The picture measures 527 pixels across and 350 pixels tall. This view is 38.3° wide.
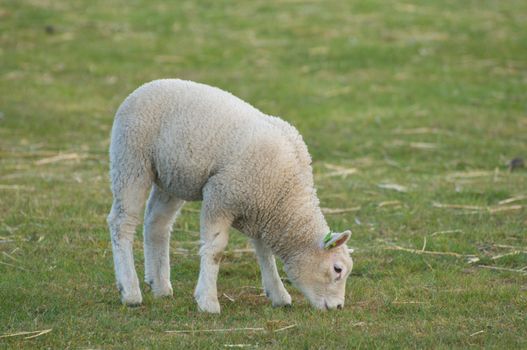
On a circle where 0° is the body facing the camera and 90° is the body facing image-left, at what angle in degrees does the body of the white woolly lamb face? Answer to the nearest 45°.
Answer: approximately 270°
